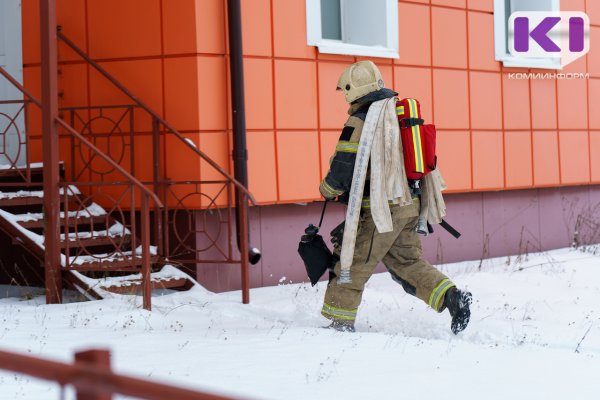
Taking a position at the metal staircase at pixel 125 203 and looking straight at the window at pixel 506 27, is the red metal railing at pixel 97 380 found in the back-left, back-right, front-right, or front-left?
back-right

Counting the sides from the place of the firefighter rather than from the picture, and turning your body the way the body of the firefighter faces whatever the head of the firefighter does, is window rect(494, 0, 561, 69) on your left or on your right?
on your right

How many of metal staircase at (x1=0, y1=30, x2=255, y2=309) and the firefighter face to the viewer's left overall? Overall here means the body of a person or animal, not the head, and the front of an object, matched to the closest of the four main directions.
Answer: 1

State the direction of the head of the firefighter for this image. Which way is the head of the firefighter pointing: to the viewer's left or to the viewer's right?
to the viewer's left

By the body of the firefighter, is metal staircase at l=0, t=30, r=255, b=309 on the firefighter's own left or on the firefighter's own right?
on the firefighter's own right

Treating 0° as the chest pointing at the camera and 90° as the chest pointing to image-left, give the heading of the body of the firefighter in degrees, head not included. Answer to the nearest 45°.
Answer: approximately 90°

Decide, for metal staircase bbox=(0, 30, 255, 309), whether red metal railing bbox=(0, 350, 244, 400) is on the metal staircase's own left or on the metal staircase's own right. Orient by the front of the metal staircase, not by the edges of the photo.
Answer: on the metal staircase's own right

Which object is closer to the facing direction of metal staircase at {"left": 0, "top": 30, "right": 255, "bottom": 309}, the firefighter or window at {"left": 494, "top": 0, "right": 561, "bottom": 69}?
the firefighter

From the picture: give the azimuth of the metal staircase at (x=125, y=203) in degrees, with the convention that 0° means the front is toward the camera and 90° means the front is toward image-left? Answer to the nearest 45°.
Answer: approximately 315°

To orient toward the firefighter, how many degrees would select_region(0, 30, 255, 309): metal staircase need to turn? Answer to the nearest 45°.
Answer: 0° — it already faces them

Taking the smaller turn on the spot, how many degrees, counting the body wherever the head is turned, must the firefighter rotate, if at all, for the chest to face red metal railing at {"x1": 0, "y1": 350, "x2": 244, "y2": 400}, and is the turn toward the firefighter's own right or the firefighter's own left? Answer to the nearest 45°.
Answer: approximately 90° to the firefighter's own left
